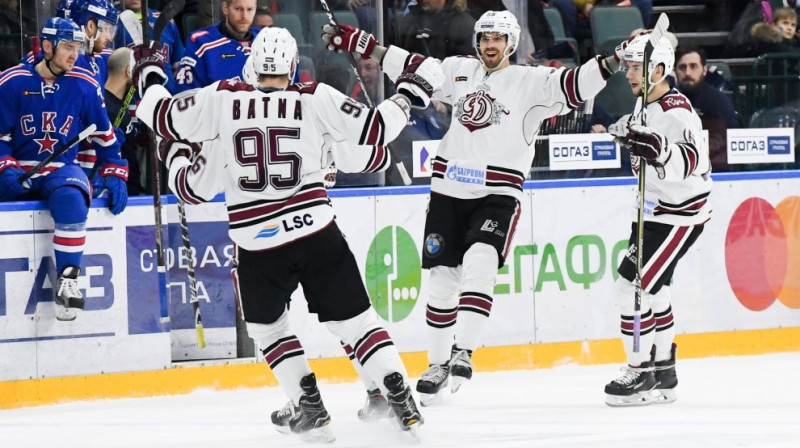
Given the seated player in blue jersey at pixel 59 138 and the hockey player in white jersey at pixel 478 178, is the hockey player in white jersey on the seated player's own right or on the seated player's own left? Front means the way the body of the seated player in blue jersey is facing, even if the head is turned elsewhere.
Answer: on the seated player's own left

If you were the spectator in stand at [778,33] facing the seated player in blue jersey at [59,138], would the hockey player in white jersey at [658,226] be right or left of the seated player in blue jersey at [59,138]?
left

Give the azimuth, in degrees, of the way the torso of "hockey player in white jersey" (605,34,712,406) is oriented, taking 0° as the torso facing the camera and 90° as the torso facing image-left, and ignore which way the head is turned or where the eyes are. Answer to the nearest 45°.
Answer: approximately 90°

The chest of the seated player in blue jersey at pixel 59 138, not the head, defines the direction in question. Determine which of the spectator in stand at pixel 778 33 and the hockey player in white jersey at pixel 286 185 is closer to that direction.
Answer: the hockey player in white jersey

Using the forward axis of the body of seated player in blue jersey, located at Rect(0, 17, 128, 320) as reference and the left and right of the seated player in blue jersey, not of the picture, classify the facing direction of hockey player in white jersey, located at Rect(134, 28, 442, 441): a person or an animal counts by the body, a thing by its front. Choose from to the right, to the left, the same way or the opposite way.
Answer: the opposite way

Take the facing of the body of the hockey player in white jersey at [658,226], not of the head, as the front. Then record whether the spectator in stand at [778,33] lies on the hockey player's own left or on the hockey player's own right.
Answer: on the hockey player's own right

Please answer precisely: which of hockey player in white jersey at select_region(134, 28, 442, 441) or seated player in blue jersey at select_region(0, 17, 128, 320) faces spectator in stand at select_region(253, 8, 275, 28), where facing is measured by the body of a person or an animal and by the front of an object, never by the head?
the hockey player in white jersey

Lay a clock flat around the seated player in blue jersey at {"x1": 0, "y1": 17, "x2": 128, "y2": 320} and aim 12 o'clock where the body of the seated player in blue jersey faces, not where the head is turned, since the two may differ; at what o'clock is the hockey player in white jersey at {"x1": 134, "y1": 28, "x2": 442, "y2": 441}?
The hockey player in white jersey is roughly at 11 o'clock from the seated player in blue jersey.

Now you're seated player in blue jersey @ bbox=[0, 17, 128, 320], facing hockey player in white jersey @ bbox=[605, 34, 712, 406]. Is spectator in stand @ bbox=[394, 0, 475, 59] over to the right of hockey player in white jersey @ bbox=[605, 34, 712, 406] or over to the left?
left

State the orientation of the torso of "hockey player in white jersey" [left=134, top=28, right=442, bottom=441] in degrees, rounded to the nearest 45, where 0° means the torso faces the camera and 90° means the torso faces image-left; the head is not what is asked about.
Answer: approximately 180°
